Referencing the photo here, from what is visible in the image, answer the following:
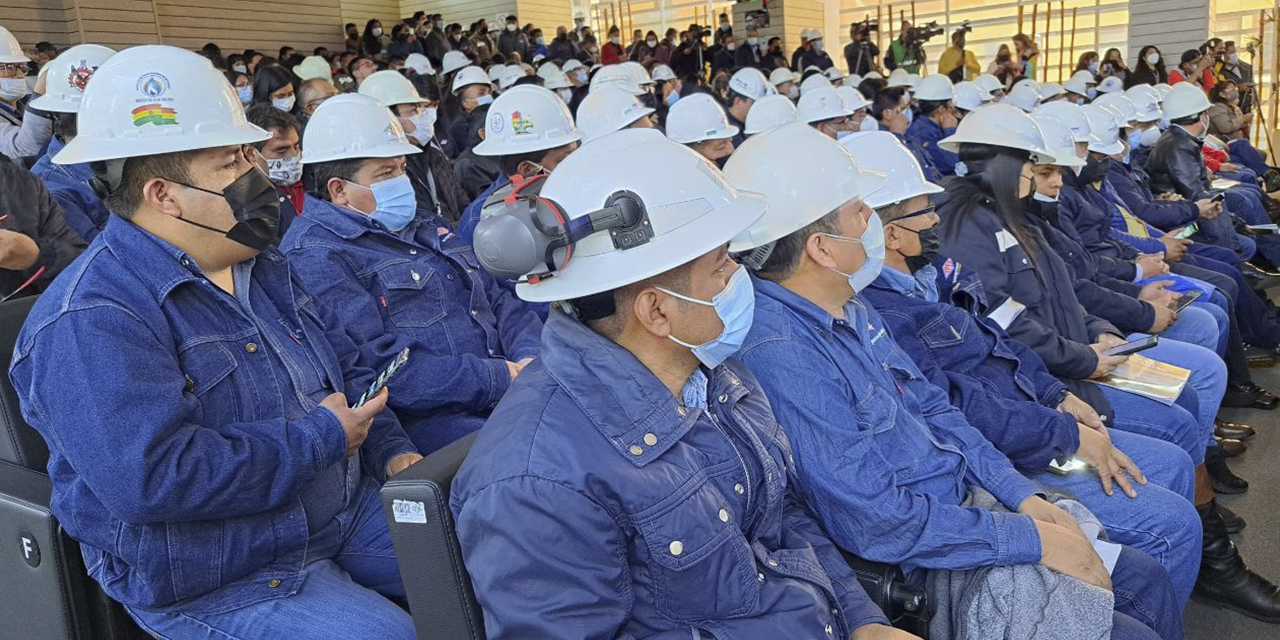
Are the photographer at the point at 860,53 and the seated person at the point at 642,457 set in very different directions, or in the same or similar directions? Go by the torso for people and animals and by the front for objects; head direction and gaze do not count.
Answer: same or similar directions

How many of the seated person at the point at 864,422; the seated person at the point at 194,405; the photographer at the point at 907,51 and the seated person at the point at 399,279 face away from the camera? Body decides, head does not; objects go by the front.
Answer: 0

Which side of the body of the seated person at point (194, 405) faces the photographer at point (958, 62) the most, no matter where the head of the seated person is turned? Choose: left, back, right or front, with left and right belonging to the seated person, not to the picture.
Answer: left

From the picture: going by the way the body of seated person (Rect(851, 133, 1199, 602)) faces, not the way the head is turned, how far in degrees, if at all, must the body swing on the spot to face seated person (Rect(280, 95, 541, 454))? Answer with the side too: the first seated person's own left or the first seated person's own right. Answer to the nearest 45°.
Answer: approximately 135° to the first seated person's own right

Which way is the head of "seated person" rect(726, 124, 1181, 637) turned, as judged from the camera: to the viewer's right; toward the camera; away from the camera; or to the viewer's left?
to the viewer's right

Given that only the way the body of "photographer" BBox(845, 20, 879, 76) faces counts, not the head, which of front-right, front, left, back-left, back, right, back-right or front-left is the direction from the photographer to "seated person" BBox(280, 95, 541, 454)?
front-right

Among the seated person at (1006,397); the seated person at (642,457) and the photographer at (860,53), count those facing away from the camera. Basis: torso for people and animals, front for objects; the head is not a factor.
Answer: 0

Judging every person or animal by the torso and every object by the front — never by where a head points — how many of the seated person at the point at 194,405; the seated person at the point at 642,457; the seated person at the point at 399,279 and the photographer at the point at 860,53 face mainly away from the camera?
0

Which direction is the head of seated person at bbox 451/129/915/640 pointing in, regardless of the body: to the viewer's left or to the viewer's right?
to the viewer's right

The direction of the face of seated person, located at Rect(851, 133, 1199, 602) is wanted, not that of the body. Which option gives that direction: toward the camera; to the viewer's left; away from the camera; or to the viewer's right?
to the viewer's right

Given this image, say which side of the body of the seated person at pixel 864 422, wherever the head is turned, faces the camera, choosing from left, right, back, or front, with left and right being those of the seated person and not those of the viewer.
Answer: right

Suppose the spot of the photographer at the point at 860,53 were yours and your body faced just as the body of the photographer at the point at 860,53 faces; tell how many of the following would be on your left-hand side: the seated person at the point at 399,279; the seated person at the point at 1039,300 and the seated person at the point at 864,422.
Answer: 0

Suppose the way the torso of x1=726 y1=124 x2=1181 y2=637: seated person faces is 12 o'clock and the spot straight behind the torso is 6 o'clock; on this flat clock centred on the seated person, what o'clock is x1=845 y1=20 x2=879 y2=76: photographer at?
The photographer is roughly at 9 o'clock from the seated person.

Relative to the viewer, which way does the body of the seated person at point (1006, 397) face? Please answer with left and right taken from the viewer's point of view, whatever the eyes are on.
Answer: facing the viewer and to the right of the viewer

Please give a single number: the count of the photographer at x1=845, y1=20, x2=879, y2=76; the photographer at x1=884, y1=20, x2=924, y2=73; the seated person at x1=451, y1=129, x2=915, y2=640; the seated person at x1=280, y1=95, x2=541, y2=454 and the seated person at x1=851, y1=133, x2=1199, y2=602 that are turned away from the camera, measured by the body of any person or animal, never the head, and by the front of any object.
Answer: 0

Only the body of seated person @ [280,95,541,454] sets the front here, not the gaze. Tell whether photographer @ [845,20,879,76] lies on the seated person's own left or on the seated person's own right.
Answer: on the seated person's own left

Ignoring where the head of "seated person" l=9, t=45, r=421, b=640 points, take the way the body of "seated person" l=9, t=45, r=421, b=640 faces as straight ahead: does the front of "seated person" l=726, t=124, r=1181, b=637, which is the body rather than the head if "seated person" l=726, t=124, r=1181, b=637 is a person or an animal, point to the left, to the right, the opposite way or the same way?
the same way
